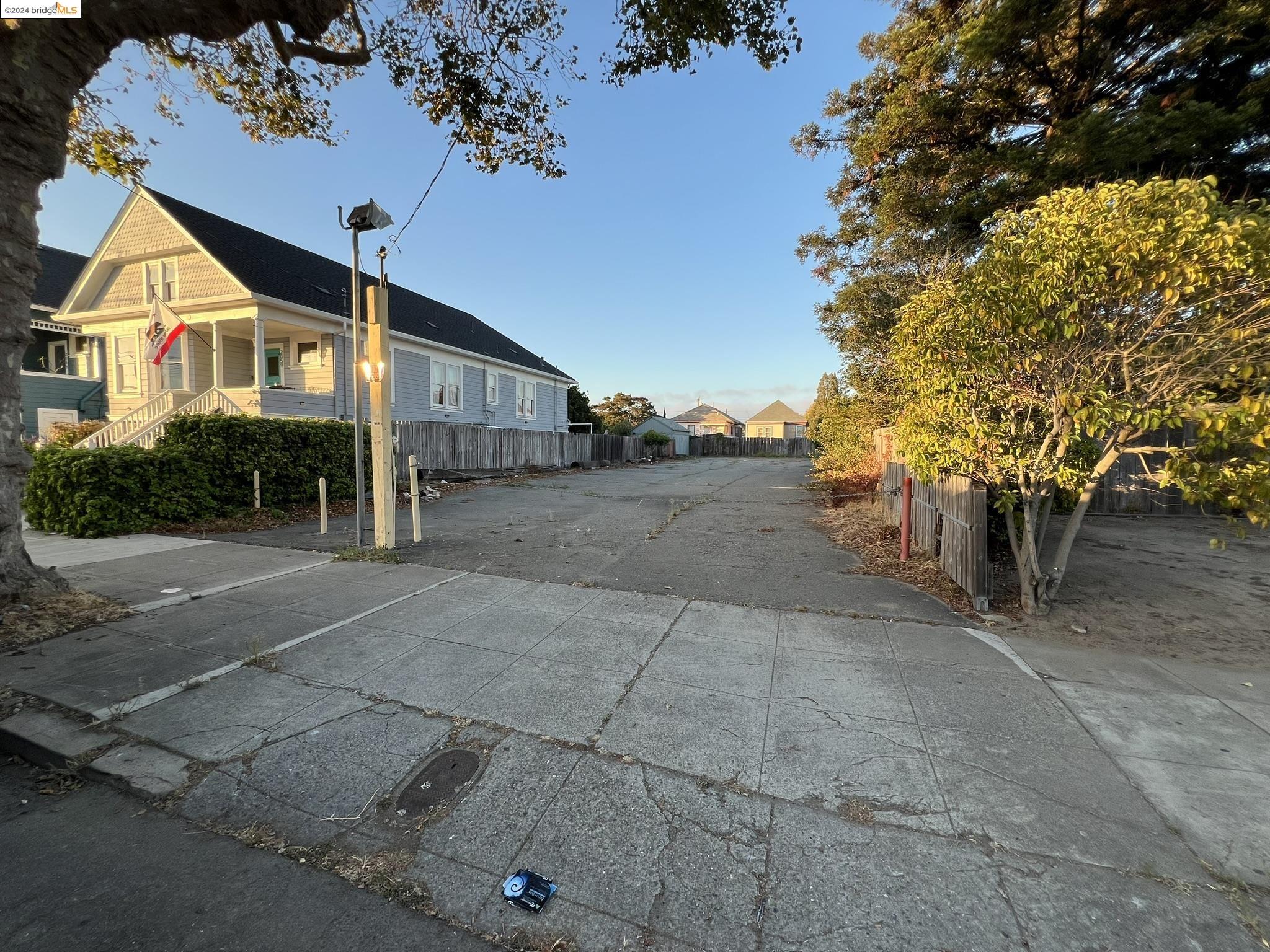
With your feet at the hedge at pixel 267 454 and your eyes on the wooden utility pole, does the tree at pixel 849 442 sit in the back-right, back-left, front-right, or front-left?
front-left

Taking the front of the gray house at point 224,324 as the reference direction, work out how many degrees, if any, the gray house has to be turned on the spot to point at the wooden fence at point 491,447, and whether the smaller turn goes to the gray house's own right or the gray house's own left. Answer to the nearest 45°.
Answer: approximately 135° to the gray house's own left

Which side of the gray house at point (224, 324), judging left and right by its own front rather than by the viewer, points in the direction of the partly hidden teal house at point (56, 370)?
right

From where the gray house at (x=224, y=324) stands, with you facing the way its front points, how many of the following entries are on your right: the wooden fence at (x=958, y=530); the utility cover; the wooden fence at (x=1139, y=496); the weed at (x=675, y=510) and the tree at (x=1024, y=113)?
0

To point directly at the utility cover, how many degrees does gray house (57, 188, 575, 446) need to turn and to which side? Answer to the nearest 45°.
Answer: approximately 45° to its left

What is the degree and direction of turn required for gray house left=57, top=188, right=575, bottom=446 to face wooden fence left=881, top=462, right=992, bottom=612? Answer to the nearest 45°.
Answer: approximately 90° to its left

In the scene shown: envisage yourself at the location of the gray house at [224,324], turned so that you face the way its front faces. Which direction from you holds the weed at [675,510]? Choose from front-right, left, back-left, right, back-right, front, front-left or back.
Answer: left

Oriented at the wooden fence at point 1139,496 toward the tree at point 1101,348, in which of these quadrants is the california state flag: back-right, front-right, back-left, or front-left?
front-right

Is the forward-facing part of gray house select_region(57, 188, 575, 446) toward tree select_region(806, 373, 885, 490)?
no

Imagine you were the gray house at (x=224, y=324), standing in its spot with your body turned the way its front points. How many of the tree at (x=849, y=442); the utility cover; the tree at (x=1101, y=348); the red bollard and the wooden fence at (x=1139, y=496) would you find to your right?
0

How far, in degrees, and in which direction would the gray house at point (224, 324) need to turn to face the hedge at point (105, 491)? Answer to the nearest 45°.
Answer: approximately 45° to its left

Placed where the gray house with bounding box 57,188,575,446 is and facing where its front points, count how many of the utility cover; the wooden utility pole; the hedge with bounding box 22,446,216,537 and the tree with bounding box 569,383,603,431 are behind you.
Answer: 1

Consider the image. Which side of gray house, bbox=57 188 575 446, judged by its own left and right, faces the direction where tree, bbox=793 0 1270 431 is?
left

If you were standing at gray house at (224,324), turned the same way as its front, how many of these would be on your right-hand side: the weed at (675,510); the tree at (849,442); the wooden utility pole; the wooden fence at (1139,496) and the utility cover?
0

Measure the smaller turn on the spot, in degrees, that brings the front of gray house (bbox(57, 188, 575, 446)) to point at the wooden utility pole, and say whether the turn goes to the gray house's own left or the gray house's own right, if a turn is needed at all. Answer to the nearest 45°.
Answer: approximately 45° to the gray house's own left

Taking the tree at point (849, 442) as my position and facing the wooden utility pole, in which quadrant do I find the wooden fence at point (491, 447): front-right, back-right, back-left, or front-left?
front-right

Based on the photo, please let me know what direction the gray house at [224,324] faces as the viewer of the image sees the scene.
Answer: facing the viewer and to the left of the viewer

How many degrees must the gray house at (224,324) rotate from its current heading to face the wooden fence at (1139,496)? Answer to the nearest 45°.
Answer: approximately 90° to its left
